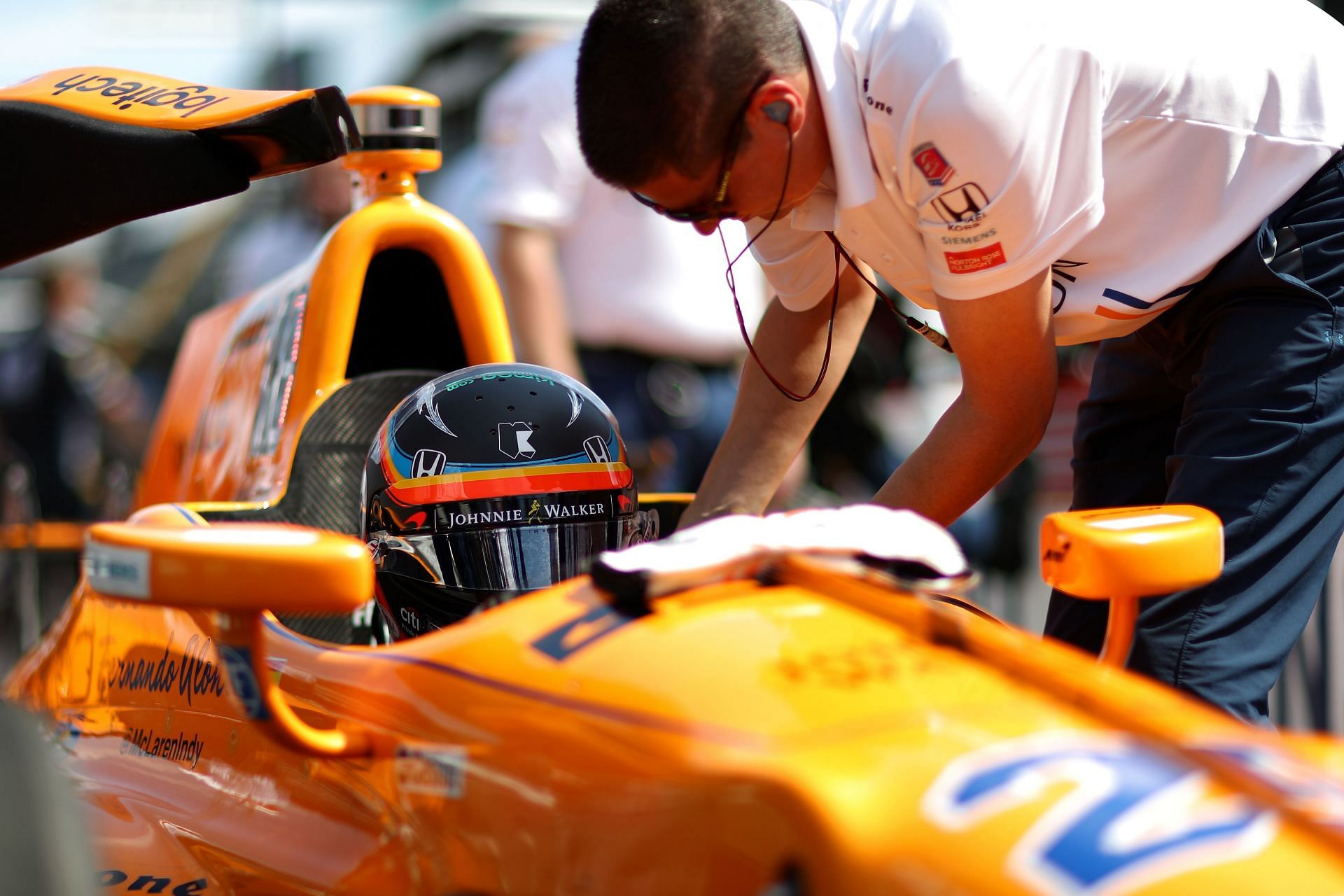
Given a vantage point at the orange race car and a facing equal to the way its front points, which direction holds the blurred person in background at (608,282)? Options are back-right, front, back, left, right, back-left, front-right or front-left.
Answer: back-left

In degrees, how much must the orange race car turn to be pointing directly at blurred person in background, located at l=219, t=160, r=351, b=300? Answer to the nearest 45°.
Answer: approximately 135° to its left

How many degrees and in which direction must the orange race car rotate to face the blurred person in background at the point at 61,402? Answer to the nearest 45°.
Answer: approximately 180°

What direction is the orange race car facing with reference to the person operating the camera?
facing the viewer and to the right of the viewer
